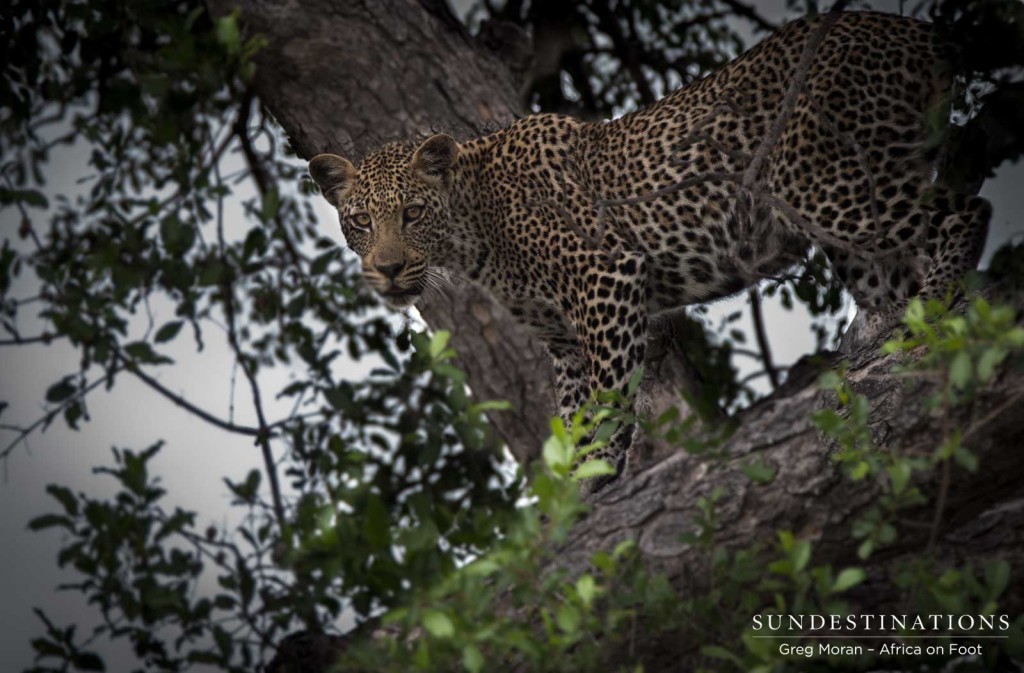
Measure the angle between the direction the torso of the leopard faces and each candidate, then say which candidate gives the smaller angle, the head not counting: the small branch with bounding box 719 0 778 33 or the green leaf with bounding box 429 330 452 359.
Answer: the green leaf

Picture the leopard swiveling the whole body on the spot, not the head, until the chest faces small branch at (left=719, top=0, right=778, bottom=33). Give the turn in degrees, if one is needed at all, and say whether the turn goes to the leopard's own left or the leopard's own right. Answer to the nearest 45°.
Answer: approximately 135° to the leopard's own right

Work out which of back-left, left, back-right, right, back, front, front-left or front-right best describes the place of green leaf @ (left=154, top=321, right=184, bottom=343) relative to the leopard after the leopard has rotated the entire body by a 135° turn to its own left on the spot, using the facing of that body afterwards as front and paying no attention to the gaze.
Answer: right

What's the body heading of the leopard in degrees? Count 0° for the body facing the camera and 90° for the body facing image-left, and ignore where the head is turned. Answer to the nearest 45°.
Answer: approximately 90°
